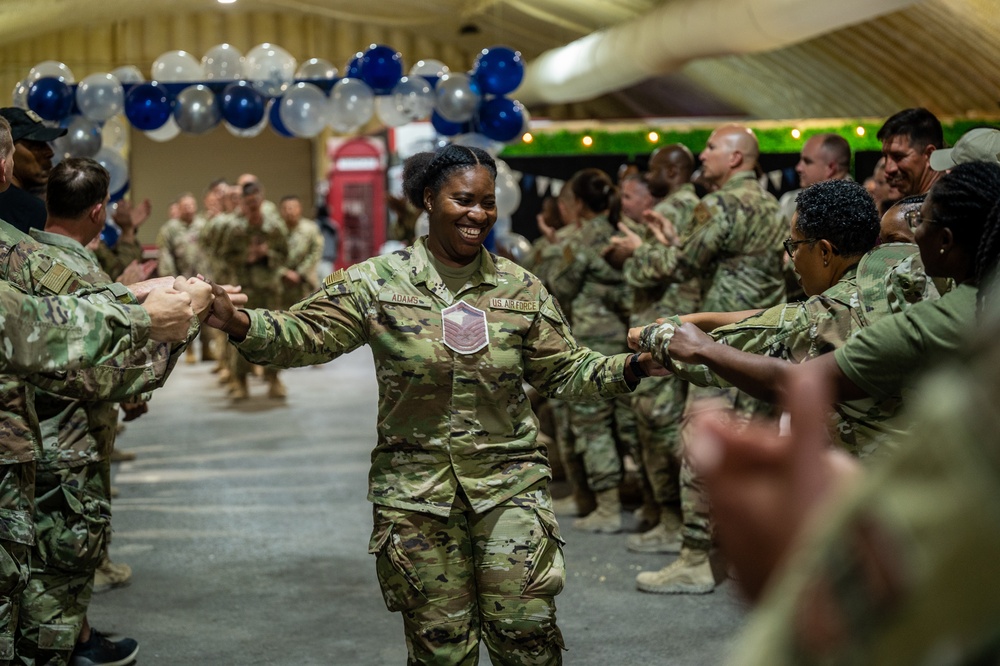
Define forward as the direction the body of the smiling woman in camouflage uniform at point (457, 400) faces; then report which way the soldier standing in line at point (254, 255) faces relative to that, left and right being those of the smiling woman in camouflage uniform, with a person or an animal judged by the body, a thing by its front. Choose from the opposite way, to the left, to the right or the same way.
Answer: the same way

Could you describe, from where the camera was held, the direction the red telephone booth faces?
facing the viewer

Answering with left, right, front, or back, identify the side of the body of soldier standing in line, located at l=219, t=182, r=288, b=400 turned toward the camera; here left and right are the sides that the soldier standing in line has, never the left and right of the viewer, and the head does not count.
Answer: front

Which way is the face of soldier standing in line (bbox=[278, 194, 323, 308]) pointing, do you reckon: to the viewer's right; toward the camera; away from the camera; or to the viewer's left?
toward the camera

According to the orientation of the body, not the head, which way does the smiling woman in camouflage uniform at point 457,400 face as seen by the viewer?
toward the camera

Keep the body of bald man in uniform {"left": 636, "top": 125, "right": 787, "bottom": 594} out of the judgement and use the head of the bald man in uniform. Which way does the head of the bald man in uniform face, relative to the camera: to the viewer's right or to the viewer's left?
to the viewer's left

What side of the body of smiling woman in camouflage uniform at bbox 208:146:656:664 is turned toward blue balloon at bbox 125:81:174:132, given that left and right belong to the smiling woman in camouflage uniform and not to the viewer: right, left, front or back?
back

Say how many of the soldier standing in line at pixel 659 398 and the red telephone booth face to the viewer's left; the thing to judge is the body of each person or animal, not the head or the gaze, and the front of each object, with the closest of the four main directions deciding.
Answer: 1

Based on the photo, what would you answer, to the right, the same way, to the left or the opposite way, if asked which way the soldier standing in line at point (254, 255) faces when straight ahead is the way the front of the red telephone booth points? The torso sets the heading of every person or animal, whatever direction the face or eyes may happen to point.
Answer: the same way

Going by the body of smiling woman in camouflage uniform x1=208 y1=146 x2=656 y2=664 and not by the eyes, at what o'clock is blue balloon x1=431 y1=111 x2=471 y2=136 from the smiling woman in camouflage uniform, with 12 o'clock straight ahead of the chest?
The blue balloon is roughly at 6 o'clock from the smiling woman in camouflage uniform.

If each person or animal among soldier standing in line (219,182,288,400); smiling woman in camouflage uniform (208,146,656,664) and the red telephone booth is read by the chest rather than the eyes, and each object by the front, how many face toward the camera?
3

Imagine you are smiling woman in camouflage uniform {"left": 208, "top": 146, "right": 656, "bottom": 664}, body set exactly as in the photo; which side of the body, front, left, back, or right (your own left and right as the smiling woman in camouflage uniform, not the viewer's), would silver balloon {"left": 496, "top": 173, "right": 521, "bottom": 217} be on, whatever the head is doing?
back

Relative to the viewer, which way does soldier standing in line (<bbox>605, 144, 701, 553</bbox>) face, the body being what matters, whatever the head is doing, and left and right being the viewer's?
facing to the left of the viewer
